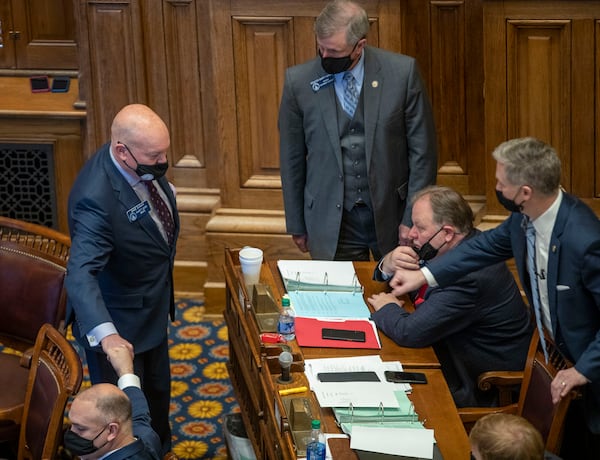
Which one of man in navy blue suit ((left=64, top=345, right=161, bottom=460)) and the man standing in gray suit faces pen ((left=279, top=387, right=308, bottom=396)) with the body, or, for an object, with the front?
the man standing in gray suit

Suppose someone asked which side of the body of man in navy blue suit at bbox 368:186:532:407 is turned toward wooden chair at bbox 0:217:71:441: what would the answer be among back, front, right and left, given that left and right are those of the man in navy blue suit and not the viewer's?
front

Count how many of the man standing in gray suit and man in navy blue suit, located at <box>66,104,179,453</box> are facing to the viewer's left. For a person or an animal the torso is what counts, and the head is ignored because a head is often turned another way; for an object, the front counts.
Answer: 0

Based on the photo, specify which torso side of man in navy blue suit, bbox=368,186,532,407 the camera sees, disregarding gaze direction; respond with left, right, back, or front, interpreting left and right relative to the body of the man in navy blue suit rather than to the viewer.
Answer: left

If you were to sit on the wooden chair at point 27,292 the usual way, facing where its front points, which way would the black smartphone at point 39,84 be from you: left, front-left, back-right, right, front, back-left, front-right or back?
back-right

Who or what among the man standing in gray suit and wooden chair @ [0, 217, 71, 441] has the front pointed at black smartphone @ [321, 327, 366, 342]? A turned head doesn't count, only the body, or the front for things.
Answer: the man standing in gray suit

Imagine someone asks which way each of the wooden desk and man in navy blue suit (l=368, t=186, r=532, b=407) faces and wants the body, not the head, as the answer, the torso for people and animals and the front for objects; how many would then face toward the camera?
0

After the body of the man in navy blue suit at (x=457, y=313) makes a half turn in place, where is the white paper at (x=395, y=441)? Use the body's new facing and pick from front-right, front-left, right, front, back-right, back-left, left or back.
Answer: right

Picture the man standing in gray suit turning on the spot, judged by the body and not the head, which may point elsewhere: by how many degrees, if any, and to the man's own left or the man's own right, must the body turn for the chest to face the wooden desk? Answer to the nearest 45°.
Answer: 0° — they already face it

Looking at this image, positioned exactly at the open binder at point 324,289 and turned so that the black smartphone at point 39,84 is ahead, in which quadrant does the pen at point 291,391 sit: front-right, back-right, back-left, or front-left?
back-left

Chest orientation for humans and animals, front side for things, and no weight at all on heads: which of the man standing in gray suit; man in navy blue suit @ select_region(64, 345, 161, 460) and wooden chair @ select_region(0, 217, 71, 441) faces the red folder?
the man standing in gray suit

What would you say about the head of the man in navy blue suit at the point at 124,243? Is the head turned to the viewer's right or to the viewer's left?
to the viewer's right
